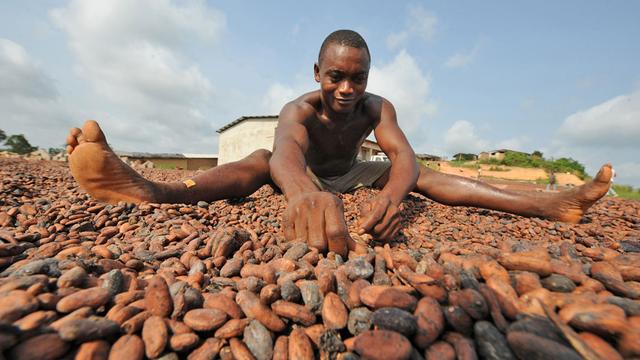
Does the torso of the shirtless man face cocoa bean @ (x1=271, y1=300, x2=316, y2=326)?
yes

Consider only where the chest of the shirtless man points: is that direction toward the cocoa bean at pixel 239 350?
yes

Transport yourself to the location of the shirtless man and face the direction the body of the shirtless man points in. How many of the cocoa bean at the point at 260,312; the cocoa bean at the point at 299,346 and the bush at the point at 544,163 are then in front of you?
2

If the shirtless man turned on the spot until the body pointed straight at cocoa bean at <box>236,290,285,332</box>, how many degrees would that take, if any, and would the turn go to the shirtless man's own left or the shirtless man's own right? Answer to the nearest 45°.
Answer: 0° — they already face it

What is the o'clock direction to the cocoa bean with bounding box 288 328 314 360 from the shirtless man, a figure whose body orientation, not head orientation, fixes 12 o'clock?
The cocoa bean is roughly at 12 o'clock from the shirtless man.

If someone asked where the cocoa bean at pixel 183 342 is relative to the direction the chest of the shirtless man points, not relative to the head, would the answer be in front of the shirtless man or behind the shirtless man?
in front

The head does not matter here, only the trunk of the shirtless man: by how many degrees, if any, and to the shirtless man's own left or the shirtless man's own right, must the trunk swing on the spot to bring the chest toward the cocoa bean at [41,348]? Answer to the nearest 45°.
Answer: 0° — they already face it

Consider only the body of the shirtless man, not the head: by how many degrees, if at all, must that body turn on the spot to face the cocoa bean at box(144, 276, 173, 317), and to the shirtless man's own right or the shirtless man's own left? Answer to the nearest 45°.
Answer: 0° — they already face it

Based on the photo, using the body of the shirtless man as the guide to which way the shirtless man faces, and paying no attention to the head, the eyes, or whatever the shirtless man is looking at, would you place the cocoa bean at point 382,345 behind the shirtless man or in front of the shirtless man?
in front

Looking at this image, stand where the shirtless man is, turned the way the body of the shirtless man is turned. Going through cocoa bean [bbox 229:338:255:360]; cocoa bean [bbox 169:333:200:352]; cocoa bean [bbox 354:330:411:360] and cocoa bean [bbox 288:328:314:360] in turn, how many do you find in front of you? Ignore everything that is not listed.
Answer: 4

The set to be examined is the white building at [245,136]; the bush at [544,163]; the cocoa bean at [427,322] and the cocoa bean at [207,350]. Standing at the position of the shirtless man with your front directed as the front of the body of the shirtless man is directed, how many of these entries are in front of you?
2

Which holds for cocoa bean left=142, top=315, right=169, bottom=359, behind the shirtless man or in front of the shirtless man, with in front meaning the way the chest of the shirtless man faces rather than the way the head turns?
in front

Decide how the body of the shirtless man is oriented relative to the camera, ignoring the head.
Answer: toward the camera

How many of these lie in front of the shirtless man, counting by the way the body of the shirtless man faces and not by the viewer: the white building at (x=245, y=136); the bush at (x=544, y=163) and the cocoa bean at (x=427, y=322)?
1

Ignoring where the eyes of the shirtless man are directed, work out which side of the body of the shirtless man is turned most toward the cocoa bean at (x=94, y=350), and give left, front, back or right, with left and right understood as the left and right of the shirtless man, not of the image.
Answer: front

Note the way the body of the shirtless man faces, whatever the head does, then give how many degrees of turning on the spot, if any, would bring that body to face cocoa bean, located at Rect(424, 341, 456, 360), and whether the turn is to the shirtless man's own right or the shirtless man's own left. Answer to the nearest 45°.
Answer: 0° — they already face it
